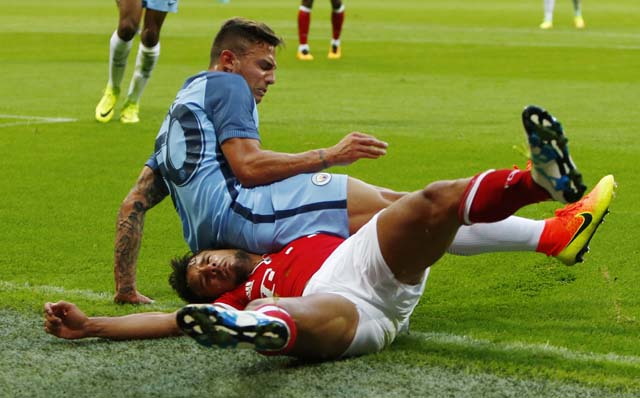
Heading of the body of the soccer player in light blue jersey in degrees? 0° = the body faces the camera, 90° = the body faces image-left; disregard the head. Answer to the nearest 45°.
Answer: approximately 270°
